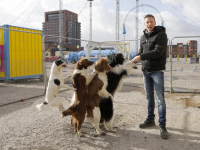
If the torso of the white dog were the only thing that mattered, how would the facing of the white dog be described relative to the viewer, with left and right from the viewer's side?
facing to the right of the viewer

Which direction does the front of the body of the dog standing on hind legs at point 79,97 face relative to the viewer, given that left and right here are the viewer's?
facing to the right of the viewer

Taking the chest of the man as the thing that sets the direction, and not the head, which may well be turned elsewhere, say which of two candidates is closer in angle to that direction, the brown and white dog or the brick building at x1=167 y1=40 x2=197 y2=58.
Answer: the brown and white dog

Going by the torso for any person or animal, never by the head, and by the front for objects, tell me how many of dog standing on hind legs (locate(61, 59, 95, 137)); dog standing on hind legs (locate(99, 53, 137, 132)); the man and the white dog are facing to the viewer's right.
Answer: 3

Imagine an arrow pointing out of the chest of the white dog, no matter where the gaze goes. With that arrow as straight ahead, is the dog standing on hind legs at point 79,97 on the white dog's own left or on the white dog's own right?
on the white dog's own right

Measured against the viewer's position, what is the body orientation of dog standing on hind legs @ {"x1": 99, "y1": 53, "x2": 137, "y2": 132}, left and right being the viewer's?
facing to the right of the viewer

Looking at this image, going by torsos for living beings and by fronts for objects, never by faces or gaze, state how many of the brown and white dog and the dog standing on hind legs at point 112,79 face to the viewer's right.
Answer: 2

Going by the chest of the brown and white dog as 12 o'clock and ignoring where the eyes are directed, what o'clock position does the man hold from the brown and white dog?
The man is roughly at 12 o'clock from the brown and white dog.

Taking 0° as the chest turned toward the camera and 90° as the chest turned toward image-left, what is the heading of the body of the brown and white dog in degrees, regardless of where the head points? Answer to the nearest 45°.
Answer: approximately 270°

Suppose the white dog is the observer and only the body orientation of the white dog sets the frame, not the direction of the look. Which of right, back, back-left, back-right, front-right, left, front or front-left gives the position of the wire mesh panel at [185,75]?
front-left

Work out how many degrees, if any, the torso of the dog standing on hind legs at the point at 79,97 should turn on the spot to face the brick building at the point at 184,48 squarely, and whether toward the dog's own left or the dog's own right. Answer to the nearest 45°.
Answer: approximately 45° to the dog's own left
